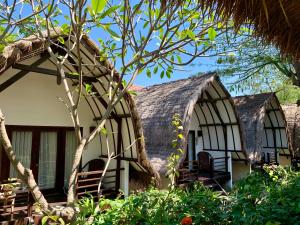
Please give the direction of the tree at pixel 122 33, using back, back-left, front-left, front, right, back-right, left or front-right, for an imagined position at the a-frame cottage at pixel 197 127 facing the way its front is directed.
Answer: front-right

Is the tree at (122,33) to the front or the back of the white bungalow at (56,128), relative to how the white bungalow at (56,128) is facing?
to the front

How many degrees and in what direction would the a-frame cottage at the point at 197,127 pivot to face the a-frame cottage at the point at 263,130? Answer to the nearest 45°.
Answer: approximately 90° to its left

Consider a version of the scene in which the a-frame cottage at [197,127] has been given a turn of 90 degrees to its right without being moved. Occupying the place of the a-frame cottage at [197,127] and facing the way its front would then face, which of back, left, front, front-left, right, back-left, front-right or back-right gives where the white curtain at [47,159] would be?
front

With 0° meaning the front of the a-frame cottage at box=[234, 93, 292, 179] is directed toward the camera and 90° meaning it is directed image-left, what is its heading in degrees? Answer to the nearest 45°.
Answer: approximately 315°

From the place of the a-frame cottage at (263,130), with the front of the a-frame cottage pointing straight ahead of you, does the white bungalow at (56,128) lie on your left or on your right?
on your right

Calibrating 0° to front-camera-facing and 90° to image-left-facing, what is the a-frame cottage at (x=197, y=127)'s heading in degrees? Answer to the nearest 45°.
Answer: approximately 315°

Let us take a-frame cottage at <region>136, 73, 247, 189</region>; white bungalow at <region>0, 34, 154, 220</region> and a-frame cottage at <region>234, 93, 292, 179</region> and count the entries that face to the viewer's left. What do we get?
0

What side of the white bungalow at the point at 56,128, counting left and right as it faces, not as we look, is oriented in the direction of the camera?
front

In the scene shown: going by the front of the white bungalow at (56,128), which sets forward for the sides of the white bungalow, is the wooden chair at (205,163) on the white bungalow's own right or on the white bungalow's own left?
on the white bungalow's own left

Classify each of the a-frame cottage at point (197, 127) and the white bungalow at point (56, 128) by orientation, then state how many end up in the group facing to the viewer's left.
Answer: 0
